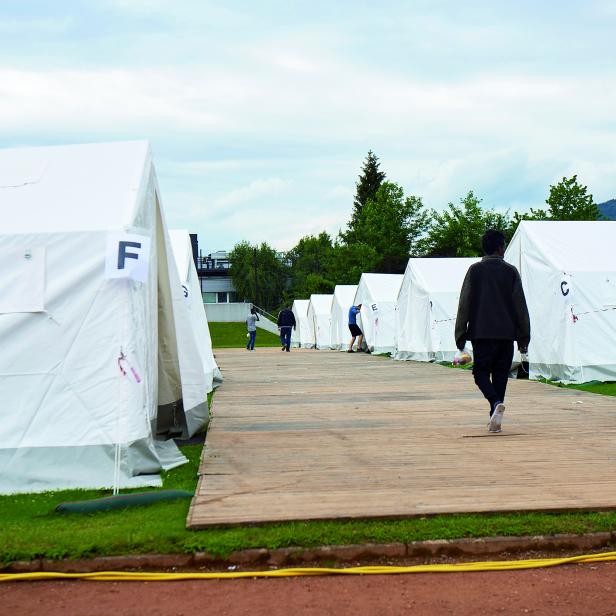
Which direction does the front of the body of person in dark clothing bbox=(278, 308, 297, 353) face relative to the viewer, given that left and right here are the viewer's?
facing away from the viewer

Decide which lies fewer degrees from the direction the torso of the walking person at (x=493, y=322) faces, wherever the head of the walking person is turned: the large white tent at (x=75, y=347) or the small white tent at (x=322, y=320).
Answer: the small white tent

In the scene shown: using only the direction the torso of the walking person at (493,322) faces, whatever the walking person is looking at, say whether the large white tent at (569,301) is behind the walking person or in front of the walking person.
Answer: in front

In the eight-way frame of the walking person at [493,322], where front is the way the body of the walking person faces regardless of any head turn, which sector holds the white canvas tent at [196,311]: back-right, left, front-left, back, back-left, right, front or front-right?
front-left

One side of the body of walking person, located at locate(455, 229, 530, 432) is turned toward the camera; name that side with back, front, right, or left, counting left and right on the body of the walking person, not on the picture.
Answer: back

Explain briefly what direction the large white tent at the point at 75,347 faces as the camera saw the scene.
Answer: facing to the right of the viewer

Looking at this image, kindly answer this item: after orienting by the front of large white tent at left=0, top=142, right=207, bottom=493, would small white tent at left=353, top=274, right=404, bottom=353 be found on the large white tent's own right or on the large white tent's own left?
on the large white tent's own left

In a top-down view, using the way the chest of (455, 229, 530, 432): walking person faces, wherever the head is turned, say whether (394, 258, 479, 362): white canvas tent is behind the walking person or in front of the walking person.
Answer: in front

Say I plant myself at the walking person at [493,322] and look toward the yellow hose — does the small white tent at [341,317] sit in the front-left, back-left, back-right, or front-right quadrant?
back-right

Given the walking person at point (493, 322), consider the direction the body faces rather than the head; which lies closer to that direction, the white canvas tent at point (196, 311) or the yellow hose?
the white canvas tent

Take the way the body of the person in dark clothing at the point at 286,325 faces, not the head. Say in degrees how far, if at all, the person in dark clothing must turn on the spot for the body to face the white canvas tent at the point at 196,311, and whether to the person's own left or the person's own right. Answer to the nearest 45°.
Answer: approximately 180°

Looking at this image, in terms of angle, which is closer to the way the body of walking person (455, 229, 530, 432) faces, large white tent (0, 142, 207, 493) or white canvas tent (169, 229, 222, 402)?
the white canvas tent

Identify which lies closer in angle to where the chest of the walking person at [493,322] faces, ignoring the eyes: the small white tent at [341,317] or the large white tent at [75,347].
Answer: the small white tent

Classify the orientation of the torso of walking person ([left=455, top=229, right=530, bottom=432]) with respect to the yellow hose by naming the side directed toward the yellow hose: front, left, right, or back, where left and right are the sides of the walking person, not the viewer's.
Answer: back
